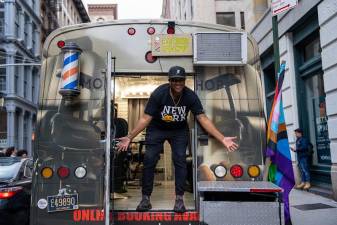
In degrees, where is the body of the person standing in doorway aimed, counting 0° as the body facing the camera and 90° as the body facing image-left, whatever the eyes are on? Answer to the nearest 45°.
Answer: approximately 0°

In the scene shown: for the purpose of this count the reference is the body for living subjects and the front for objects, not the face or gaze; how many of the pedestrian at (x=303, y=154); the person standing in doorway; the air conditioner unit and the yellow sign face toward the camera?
3

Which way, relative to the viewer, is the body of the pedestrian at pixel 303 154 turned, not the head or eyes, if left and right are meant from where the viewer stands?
facing to the left of the viewer

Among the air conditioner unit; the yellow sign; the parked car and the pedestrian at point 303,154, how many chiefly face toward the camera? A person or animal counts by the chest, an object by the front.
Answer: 2

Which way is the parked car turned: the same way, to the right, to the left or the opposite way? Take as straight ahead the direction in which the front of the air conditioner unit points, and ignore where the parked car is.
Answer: the opposite way
